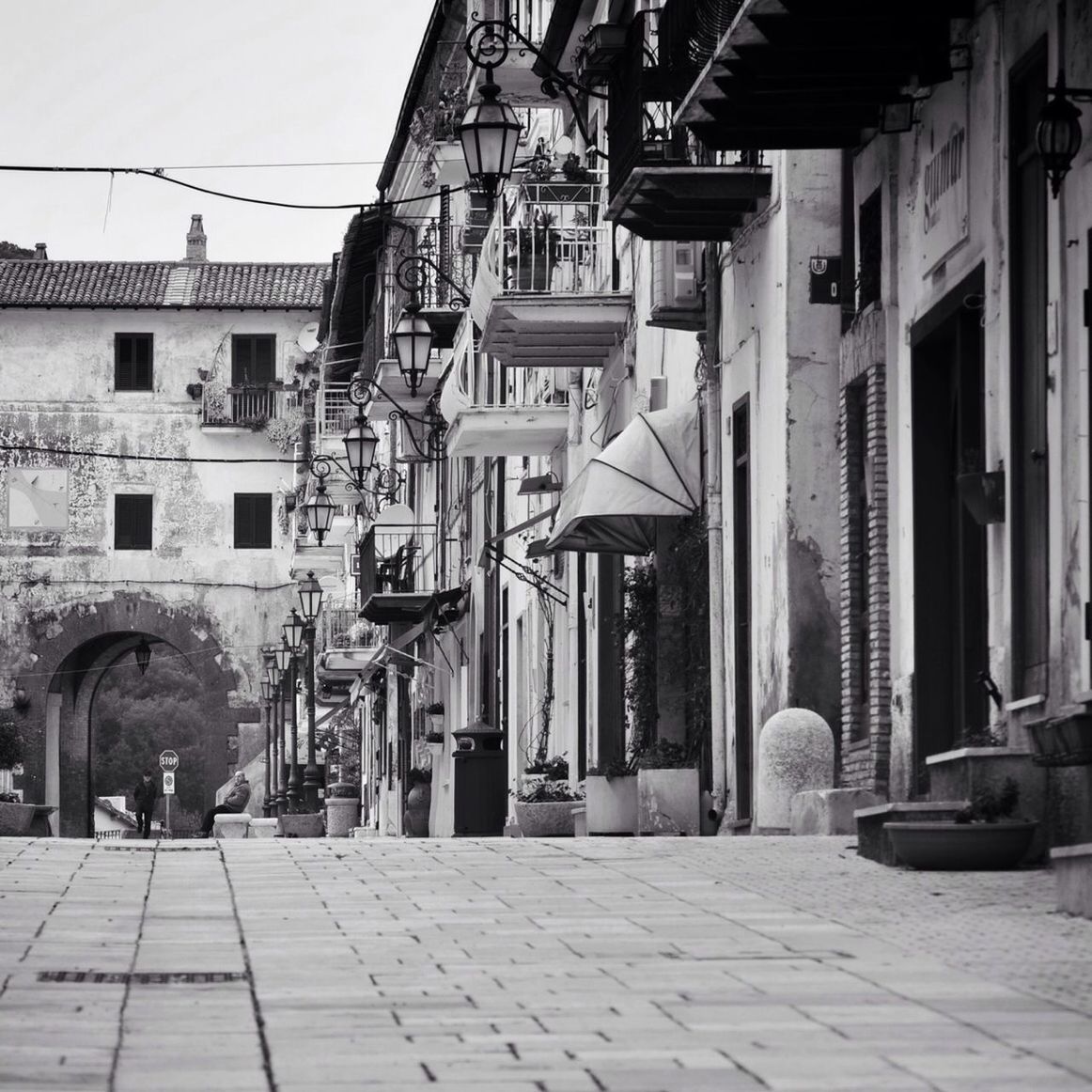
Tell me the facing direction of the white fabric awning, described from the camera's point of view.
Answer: facing to the left of the viewer

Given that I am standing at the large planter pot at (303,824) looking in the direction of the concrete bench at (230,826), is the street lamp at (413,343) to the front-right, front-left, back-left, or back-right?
back-left

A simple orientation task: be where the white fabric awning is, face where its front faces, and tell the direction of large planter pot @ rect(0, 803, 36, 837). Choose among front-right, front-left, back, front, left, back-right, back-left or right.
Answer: front-right

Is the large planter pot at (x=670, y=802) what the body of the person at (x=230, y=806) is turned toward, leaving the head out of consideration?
no

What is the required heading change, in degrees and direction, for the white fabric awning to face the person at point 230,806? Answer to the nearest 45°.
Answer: approximately 90° to its right

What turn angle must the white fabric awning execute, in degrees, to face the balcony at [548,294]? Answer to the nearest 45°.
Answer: approximately 90° to its right

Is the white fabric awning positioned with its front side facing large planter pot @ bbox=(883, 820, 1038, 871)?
no

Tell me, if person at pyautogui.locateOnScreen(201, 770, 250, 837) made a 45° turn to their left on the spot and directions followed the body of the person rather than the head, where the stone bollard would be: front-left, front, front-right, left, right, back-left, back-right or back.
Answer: front-left

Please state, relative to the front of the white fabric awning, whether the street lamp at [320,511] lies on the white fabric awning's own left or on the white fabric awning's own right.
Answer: on the white fabric awning's own right

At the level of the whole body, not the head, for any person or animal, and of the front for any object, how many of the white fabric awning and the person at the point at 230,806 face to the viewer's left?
2

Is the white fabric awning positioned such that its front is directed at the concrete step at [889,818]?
no

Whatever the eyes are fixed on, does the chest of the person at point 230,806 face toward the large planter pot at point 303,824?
no

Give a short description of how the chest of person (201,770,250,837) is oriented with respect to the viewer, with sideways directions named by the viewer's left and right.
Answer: facing to the left of the viewer

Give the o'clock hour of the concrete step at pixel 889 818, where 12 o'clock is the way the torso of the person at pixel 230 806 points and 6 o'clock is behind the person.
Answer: The concrete step is roughly at 9 o'clock from the person.

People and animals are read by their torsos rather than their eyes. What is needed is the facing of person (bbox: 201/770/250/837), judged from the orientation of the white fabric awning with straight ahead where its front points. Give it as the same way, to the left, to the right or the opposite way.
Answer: the same way

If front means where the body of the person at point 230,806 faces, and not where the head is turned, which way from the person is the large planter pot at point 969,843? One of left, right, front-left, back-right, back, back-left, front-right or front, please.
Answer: left
